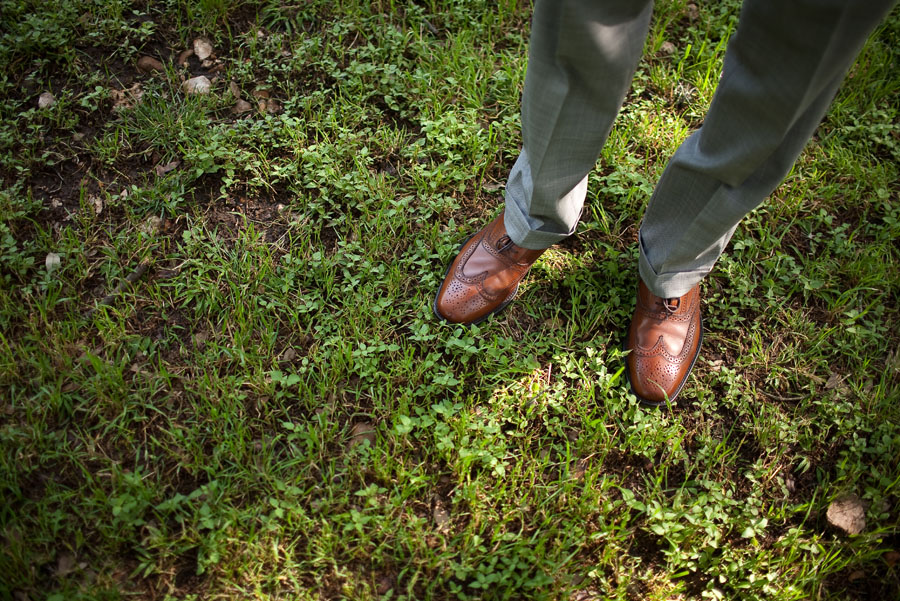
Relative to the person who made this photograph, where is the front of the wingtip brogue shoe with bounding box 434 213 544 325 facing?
facing the viewer and to the left of the viewer

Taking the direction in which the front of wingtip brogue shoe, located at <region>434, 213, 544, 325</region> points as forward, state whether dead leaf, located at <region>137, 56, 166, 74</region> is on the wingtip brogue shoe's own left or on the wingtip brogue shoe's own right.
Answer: on the wingtip brogue shoe's own right

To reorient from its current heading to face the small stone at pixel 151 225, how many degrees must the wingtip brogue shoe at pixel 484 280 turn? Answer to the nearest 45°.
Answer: approximately 45° to its right

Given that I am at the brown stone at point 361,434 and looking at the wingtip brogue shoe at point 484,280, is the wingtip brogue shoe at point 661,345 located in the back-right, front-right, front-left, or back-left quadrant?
front-right

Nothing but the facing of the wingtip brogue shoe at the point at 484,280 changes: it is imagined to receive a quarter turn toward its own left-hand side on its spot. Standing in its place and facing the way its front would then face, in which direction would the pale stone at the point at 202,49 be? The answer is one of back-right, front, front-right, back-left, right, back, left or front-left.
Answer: back

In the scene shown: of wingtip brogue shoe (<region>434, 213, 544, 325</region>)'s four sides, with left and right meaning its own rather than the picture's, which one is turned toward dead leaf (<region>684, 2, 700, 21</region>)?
back

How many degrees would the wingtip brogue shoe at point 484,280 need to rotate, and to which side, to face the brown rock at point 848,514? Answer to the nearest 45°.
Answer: approximately 90° to its left

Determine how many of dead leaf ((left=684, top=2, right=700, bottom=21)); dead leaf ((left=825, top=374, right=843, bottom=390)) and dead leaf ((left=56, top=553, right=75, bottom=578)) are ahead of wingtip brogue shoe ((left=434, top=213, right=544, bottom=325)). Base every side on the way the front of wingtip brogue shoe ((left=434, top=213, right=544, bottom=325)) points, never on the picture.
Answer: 1

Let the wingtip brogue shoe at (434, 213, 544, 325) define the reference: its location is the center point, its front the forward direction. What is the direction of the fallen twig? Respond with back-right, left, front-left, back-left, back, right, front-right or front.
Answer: front-right
